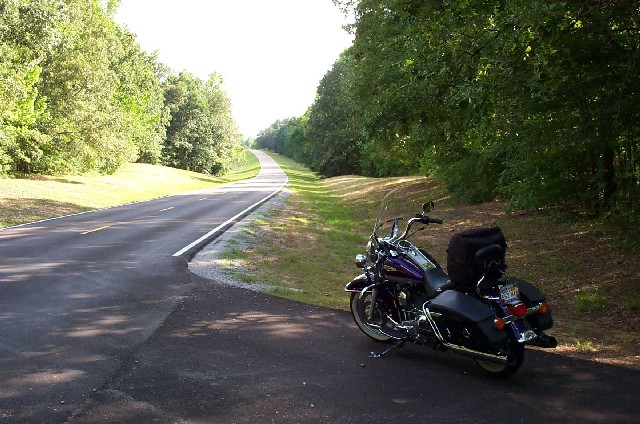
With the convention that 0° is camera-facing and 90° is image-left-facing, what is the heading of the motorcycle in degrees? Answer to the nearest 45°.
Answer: approximately 135°
